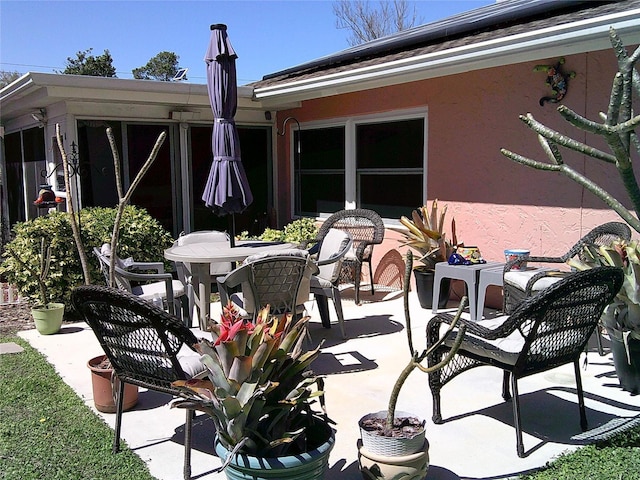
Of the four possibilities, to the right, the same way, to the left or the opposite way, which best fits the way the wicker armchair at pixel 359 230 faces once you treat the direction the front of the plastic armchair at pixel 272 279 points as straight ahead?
to the left

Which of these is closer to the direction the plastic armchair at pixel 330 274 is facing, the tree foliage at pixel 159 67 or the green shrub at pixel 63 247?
the green shrub

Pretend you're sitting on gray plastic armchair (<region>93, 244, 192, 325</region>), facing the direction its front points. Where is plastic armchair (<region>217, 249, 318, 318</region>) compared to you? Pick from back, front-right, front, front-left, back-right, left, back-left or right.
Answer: front-right

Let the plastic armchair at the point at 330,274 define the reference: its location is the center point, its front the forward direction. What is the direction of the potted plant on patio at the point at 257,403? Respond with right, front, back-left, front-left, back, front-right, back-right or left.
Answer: front-left

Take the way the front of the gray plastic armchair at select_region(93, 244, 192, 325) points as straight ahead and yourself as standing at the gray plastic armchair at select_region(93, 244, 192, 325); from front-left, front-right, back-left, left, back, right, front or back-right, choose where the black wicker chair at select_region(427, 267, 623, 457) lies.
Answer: front-right

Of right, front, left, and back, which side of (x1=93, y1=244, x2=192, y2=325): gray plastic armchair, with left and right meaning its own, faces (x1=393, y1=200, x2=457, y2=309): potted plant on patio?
front

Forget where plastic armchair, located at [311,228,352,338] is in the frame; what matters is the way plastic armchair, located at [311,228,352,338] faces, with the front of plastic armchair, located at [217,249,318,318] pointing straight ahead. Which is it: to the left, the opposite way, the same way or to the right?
to the left

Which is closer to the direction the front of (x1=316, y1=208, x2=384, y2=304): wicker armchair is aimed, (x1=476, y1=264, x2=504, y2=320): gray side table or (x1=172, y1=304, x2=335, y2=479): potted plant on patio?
the potted plant on patio

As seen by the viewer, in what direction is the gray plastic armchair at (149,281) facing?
to the viewer's right
